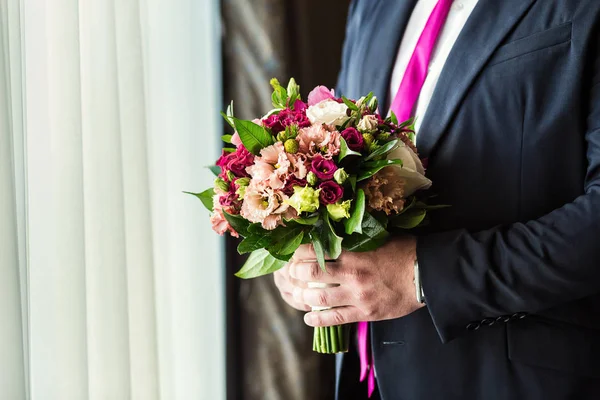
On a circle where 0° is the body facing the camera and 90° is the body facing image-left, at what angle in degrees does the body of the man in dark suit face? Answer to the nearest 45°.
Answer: approximately 45°

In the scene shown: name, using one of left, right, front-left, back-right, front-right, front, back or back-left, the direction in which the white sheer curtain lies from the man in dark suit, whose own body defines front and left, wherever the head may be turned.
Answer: front-right
